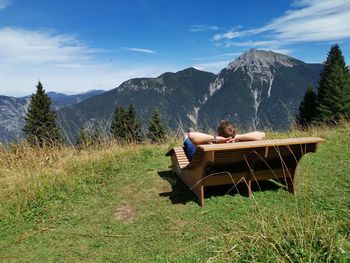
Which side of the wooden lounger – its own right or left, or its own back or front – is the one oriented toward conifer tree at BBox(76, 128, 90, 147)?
front

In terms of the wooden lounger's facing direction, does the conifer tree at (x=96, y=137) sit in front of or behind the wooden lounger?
in front

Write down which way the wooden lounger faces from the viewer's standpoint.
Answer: facing away from the viewer and to the left of the viewer
